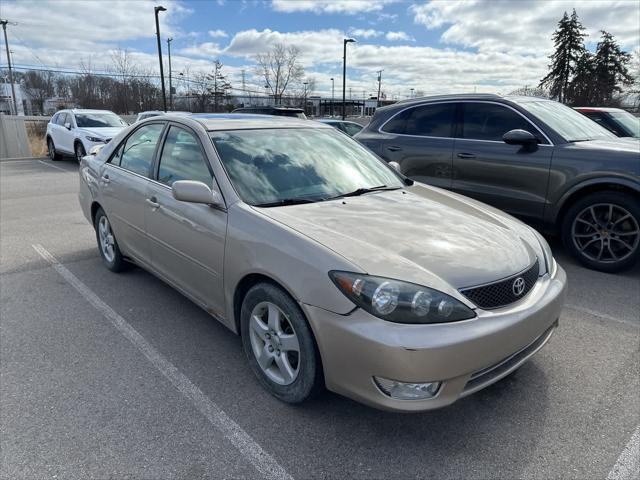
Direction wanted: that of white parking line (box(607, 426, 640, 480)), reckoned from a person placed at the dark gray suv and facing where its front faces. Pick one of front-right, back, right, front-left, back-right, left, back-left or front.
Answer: front-right

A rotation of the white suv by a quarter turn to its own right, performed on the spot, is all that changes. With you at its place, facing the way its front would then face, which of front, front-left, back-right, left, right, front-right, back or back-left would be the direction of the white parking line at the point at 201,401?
front-left

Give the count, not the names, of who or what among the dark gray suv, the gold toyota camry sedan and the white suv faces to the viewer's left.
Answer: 0

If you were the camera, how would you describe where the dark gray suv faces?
facing the viewer and to the right of the viewer

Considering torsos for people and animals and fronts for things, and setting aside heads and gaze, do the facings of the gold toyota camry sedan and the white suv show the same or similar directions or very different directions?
same or similar directions

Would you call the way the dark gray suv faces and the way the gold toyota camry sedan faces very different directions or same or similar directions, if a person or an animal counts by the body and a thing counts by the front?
same or similar directions

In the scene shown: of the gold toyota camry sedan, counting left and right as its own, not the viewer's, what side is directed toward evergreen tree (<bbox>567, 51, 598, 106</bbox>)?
left

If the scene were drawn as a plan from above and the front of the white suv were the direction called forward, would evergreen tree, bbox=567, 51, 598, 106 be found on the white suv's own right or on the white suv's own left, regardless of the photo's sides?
on the white suv's own left

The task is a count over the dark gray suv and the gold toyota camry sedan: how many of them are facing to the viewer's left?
0

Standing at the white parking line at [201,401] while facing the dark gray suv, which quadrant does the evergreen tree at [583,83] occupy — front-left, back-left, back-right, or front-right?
front-left

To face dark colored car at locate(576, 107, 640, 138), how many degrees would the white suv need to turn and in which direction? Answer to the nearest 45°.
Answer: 0° — it already faces it

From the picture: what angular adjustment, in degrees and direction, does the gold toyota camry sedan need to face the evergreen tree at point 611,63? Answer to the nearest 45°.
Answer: approximately 90° to its left

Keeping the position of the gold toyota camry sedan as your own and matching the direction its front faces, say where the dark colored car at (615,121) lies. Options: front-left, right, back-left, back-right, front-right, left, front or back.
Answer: left

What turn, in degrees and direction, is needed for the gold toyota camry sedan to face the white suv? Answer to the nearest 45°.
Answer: approximately 180°

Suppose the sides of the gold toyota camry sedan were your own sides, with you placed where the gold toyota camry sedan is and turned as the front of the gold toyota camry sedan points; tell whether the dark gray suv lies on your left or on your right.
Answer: on your left

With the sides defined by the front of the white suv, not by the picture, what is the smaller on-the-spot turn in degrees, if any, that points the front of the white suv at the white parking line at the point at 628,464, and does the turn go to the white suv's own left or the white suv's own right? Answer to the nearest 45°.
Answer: approximately 45° to the white suv's own right
